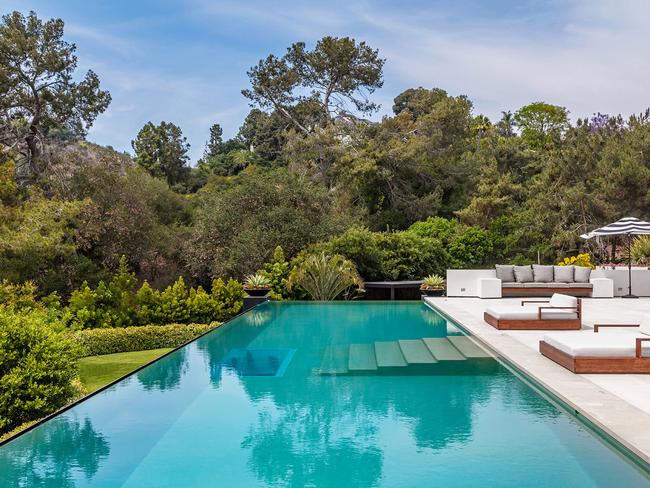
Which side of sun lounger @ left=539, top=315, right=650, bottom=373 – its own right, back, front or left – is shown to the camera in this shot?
left

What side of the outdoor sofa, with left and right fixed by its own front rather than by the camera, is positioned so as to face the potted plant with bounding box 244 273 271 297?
right

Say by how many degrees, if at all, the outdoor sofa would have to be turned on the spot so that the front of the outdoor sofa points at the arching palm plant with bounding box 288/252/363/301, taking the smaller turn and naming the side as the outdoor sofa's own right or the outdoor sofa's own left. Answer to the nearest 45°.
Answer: approximately 90° to the outdoor sofa's own right

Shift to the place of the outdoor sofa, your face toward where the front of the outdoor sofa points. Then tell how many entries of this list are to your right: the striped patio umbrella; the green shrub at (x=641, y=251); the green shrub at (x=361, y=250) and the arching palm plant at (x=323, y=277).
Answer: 2

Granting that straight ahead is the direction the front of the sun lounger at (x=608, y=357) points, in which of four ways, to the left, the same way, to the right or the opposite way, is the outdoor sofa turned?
to the left

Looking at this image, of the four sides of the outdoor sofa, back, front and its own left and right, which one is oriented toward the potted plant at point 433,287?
right

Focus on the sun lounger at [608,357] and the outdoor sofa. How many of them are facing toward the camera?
1

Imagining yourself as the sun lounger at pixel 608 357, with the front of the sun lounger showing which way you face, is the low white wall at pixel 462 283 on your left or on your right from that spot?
on your right

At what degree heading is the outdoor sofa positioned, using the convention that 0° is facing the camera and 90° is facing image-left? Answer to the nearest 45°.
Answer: approximately 0°
